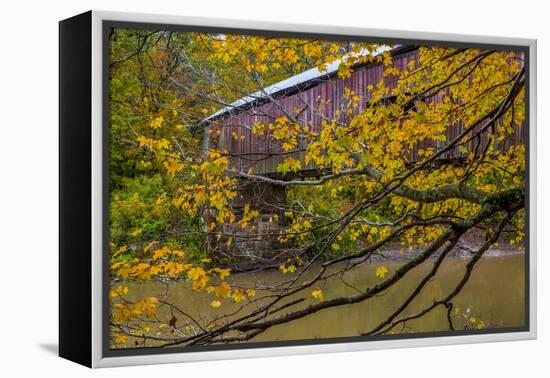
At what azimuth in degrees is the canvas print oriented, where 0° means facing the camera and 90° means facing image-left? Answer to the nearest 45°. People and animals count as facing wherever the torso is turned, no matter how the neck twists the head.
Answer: approximately 315°
